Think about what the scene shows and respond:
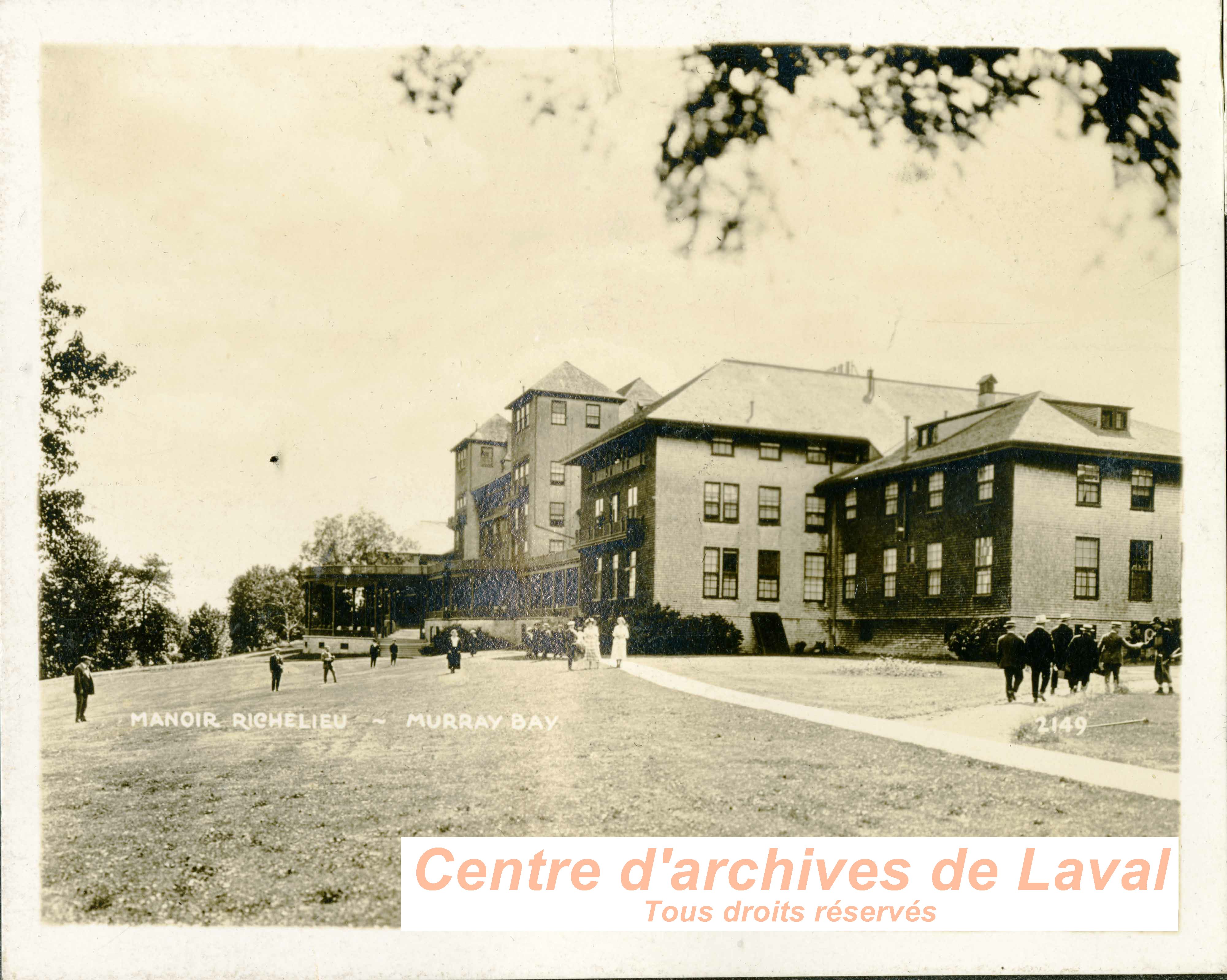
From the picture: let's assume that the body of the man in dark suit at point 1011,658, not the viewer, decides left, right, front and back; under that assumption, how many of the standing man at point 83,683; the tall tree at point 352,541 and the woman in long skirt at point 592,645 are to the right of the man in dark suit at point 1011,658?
0

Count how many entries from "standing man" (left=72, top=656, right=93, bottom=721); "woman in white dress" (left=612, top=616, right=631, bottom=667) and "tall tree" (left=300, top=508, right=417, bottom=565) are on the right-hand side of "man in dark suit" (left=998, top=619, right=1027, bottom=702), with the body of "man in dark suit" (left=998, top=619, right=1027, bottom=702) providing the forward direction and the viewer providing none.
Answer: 0

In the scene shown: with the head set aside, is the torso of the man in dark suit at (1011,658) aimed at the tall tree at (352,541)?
no

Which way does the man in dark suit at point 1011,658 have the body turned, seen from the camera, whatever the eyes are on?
away from the camera
